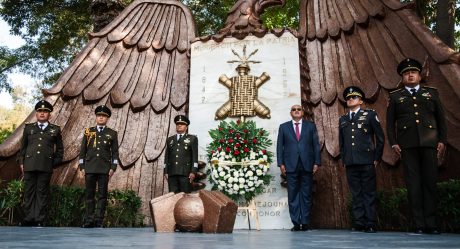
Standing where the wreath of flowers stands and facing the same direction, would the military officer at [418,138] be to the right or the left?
on its left

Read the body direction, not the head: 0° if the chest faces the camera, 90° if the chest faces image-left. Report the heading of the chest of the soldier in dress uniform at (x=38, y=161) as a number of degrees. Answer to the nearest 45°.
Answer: approximately 0°

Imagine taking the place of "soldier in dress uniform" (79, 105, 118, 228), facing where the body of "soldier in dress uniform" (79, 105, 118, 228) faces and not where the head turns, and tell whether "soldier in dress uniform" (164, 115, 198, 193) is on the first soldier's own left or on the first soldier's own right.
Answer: on the first soldier's own left

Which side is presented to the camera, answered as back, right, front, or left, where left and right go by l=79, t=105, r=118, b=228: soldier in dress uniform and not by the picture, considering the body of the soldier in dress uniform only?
front

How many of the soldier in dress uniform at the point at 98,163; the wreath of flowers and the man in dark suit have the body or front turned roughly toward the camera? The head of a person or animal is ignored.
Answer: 3

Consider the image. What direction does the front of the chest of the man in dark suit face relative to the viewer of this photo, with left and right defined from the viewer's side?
facing the viewer

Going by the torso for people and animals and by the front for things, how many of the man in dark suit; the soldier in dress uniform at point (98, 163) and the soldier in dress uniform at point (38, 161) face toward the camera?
3

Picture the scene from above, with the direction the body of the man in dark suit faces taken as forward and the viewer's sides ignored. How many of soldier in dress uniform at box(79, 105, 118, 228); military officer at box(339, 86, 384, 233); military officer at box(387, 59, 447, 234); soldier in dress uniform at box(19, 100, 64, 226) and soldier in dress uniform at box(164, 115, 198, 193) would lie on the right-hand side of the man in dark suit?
3

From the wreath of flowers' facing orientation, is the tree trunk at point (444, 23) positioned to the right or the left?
on its left
